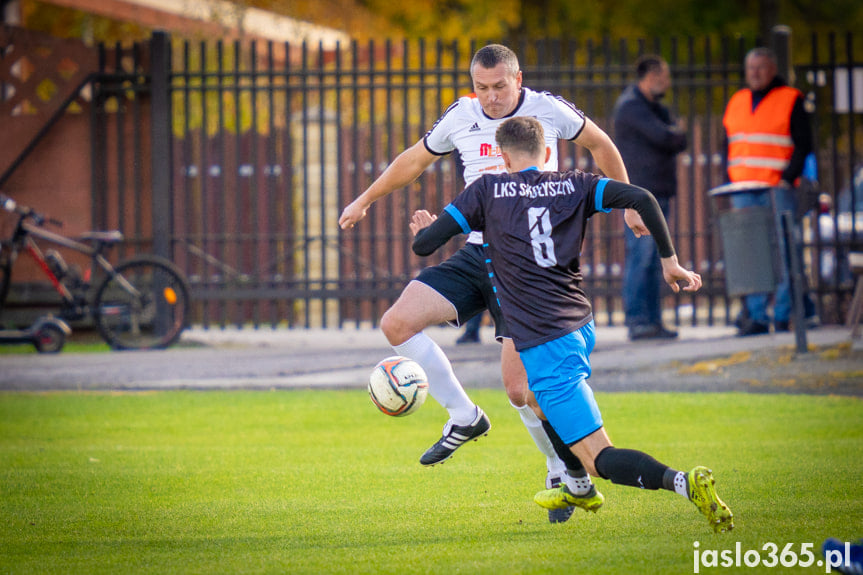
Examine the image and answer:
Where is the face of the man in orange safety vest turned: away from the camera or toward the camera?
toward the camera

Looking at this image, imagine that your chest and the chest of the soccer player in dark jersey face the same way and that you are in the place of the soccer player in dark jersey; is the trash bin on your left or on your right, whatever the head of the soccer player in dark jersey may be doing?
on your right

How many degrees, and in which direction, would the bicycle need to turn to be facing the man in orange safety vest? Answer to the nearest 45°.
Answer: approximately 135° to its left

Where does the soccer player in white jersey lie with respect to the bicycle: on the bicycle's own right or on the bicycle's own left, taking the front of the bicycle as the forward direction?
on the bicycle's own left

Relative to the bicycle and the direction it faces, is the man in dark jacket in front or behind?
behind

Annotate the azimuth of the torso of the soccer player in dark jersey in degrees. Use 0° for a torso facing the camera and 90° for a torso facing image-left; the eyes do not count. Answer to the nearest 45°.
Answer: approximately 135°

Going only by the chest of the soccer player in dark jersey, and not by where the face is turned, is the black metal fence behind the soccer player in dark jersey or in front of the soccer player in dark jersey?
in front

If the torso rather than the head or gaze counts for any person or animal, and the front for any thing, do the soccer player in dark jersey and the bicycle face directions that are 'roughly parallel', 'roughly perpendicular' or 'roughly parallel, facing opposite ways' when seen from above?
roughly perpendicular

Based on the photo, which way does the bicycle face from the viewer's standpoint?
to the viewer's left
